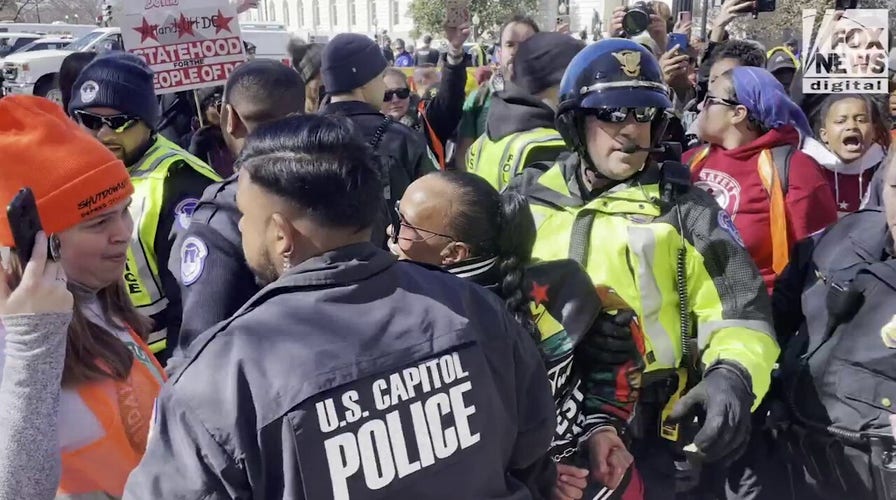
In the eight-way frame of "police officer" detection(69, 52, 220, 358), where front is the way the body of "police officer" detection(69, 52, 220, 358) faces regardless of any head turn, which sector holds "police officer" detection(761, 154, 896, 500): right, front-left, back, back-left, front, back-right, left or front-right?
left

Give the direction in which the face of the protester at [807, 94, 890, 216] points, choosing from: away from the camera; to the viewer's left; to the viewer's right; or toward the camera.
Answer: toward the camera

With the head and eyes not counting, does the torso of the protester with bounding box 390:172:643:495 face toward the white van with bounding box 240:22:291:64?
no

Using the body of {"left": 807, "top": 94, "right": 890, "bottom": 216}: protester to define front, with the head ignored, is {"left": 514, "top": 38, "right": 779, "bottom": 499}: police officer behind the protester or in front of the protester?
in front

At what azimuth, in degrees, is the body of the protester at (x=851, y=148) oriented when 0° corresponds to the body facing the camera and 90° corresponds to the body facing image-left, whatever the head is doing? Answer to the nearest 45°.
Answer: approximately 0°

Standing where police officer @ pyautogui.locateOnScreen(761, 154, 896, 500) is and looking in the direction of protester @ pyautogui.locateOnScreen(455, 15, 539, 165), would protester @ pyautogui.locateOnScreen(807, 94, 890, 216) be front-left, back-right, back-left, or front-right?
front-right

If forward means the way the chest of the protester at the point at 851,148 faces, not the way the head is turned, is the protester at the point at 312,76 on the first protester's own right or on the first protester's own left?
on the first protester's own right

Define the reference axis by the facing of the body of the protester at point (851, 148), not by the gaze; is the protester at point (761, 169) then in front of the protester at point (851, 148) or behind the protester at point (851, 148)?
in front

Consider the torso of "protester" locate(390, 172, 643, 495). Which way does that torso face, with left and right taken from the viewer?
facing to the left of the viewer

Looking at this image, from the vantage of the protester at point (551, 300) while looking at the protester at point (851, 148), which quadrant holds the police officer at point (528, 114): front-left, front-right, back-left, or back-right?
front-left

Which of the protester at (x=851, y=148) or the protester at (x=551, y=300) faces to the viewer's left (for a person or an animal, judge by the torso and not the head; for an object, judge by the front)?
the protester at (x=551, y=300)

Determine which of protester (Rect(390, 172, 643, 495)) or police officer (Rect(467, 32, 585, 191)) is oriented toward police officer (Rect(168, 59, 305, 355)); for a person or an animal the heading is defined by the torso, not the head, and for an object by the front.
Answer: the protester

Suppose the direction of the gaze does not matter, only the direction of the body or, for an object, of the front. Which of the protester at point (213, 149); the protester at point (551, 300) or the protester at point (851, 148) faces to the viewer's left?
the protester at point (551, 300)

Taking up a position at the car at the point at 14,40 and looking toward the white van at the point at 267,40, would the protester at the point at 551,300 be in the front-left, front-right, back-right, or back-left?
front-right

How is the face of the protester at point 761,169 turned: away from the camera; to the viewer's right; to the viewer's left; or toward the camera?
to the viewer's left

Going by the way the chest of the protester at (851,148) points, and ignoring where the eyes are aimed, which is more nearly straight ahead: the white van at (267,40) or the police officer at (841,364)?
the police officer

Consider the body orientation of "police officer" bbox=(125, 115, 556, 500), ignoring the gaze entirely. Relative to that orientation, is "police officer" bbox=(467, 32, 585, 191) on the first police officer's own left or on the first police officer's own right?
on the first police officer's own right

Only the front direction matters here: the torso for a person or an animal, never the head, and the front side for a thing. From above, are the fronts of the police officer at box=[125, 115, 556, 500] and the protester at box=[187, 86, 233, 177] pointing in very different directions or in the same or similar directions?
very different directions
